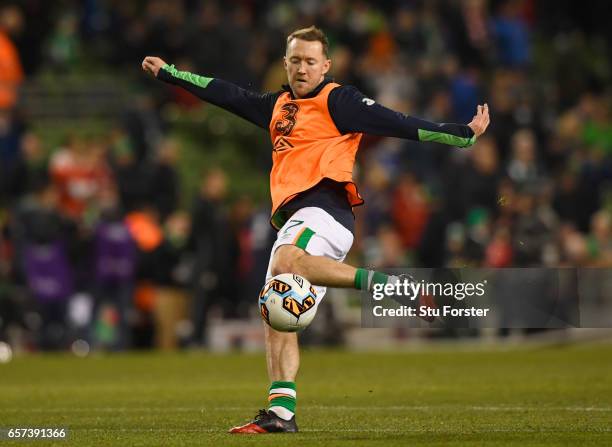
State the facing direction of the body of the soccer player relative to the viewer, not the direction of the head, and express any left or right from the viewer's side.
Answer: facing the viewer and to the left of the viewer

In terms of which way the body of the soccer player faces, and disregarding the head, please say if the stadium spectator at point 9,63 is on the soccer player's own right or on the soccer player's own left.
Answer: on the soccer player's own right
